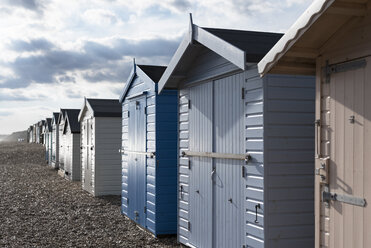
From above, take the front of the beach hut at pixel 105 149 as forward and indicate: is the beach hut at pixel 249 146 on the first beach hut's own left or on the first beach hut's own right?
on the first beach hut's own left

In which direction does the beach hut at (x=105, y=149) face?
to the viewer's left

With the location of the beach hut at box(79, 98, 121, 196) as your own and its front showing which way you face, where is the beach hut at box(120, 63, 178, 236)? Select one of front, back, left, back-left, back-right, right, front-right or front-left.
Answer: left

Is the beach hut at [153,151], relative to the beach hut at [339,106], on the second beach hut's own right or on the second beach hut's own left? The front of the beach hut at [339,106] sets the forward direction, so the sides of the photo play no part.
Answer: on the second beach hut's own right

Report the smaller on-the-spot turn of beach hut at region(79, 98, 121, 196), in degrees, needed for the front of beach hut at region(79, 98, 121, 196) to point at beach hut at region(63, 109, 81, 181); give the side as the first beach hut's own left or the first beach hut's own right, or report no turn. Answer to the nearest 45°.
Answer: approximately 90° to the first beach hut's own right

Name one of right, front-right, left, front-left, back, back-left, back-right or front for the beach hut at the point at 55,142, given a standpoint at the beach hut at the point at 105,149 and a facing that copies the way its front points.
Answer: right

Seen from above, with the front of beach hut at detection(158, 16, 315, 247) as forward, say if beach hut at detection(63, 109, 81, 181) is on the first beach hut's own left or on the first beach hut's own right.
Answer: on the first beach hut's own right

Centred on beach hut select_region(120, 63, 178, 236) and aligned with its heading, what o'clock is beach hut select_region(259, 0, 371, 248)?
beach hut select_region(259, 0, 371, 248) is roughly at 10 o'clock from beach hut select_region(120, 63, 178, 236).

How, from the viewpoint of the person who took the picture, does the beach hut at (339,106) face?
facing the viewer and to the left of the viewer

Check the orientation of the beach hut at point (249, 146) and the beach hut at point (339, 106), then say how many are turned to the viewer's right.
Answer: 0

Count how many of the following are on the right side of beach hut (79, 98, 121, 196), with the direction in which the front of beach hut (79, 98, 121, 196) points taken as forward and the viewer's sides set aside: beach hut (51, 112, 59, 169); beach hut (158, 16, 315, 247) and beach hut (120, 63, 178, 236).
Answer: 1
